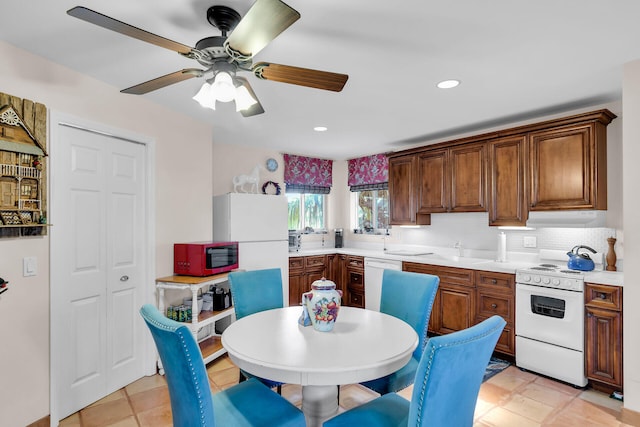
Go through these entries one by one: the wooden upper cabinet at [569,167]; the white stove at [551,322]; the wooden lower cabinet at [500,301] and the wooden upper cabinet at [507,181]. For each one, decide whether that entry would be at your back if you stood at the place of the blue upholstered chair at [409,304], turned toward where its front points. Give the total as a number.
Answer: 4

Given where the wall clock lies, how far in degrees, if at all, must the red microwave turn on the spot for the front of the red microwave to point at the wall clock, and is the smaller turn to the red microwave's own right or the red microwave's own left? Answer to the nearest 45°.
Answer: approximately 90° to the red microwave's own left

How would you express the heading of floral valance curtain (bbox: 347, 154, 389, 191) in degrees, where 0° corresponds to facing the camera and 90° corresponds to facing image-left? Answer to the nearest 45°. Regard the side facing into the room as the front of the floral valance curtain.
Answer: approximately 45°

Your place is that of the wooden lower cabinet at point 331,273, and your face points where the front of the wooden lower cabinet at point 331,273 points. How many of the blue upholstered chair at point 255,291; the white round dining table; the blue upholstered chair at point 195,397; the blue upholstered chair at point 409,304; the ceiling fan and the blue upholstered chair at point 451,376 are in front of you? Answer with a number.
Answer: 6

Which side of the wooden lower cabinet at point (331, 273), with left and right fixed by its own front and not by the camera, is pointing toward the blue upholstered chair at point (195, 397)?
front

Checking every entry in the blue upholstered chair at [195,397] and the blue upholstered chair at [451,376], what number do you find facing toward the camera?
0

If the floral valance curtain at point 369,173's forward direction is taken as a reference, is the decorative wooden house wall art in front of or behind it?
in front

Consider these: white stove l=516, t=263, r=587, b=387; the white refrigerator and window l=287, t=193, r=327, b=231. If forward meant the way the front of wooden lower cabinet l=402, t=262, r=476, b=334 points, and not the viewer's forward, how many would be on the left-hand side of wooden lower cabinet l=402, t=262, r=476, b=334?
1

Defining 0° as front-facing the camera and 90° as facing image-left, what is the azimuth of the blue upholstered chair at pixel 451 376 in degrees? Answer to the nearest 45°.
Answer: approximately 135°

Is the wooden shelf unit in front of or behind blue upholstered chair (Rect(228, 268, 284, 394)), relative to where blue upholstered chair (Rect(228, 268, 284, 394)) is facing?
behind

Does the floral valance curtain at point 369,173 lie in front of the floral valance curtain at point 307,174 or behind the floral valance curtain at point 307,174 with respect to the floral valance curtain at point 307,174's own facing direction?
in front

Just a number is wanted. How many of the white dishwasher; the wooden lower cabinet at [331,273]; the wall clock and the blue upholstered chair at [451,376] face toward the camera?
3

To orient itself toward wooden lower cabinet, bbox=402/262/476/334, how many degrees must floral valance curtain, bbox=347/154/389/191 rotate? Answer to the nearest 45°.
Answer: approximately 90° to its left

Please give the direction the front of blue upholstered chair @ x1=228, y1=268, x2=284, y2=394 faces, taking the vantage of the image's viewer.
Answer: facing the viewer and to the right of the viewer

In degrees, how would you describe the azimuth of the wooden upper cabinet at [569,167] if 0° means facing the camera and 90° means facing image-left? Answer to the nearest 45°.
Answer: approximately 45°

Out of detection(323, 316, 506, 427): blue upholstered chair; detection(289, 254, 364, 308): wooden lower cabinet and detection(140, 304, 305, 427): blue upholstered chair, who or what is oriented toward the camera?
the wooden lower cabinet
